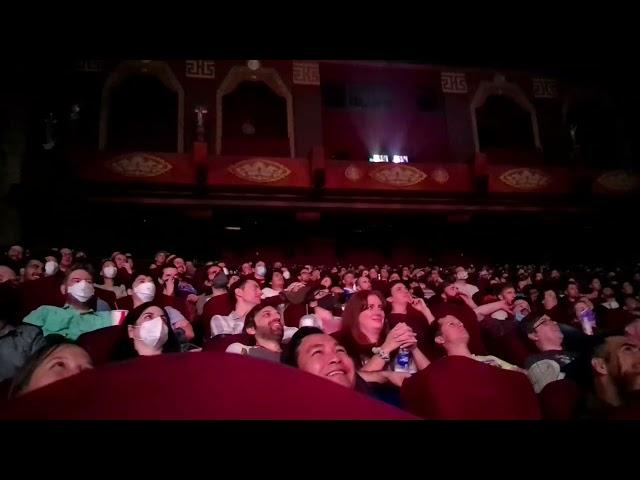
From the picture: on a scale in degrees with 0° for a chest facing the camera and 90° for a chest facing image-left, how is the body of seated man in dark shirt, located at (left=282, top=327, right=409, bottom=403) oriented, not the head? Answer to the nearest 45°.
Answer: approximately 315°

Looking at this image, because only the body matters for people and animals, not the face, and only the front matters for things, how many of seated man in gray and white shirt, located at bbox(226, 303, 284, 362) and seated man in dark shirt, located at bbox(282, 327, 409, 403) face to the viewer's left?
0

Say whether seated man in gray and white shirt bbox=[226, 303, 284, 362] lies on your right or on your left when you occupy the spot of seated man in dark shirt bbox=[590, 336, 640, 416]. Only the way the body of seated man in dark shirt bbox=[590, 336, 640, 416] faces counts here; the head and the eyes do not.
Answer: on your right

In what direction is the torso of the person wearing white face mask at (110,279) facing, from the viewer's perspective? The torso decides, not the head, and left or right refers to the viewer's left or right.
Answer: facing the viewer

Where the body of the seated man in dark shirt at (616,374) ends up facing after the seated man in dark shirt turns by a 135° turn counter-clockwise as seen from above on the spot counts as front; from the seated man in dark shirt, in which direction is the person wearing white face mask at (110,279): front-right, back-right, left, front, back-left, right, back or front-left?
left

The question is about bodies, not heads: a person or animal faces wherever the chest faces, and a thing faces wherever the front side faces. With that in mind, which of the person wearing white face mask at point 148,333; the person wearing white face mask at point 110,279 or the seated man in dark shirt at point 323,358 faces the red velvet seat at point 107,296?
the person wearing white face mask at point 110,279

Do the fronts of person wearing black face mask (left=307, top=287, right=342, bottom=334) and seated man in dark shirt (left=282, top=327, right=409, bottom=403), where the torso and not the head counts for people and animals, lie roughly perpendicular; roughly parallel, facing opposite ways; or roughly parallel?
roughly parallel

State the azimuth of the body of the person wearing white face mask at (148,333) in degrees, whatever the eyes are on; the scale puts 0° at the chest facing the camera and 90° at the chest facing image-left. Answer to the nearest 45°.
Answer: approximately 315°

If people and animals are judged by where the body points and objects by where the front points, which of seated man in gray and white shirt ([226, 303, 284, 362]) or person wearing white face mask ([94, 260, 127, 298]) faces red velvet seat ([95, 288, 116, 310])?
the person wearing white face mask

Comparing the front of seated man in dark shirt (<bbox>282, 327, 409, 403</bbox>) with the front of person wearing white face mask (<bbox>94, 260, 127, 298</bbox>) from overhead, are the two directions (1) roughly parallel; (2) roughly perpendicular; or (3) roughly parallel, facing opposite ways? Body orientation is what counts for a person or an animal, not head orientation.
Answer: roughly parallel

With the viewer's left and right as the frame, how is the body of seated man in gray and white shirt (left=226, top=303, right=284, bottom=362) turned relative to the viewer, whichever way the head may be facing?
facing the viewer and to the right of the viewer

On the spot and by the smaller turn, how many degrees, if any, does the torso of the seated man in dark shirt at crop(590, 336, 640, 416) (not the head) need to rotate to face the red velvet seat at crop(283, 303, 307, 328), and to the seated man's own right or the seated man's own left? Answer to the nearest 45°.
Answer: approximately 135° to the seated man's own right

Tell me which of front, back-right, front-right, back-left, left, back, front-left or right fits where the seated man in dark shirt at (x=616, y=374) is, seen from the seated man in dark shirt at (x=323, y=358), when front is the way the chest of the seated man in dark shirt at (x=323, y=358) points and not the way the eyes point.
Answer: front-left

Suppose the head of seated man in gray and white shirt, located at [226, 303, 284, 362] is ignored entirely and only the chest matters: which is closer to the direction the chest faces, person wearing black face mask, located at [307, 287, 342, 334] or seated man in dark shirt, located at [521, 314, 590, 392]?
the seated man in dark shirt

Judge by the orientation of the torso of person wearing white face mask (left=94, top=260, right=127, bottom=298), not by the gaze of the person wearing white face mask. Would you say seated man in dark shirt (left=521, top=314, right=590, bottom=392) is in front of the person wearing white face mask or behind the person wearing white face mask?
in front

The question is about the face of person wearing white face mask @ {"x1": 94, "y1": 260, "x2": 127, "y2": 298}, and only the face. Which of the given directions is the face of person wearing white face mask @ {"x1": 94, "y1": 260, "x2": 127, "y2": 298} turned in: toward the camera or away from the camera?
toward the camera
